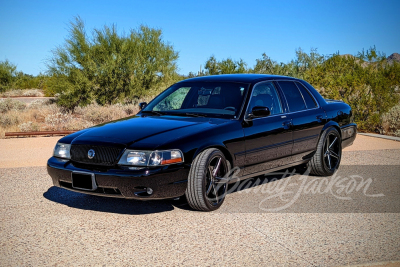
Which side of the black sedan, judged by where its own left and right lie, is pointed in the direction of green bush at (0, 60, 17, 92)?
right

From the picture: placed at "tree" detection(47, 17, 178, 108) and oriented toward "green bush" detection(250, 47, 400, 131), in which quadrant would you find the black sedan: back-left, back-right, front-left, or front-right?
front-right

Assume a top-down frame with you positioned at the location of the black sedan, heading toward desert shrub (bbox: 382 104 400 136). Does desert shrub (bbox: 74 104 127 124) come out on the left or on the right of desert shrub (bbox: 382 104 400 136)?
left

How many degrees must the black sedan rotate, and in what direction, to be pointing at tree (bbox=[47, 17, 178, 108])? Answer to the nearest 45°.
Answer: approximately 135° to its right

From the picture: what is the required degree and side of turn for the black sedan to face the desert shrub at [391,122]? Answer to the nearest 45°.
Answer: approximately 180°

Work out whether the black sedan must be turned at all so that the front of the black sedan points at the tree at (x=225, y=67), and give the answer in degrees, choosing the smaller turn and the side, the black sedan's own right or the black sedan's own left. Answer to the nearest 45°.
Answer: approximately 135° to the black sedan's own right

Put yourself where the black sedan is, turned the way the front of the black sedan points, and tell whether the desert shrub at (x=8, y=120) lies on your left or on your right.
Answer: on your right

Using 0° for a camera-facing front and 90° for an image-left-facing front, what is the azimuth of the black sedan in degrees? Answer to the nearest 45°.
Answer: approximately 45°

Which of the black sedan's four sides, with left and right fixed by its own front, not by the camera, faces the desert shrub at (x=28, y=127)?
right

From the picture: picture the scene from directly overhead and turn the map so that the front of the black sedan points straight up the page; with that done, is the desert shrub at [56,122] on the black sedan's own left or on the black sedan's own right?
on the black sedan's own right
